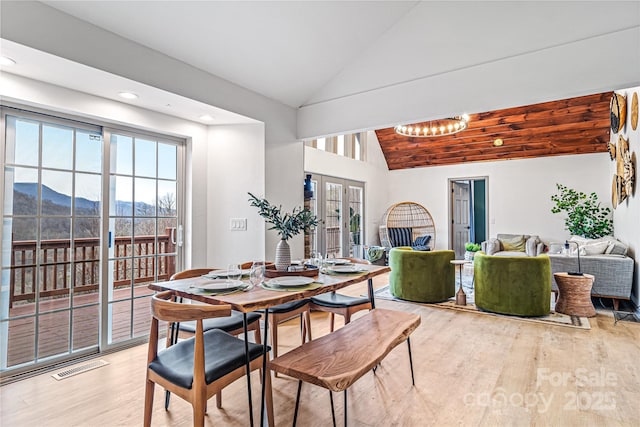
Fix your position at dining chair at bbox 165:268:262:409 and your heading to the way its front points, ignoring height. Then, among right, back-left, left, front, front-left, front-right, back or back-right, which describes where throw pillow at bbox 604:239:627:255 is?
front-left

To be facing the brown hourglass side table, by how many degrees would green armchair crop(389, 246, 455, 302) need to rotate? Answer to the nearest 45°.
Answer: approximately 90° to its right

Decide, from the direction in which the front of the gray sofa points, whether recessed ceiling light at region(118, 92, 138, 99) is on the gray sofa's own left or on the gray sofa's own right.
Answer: on the gray sofa's own left

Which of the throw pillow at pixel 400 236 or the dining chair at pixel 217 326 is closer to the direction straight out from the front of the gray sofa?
the throw pillow

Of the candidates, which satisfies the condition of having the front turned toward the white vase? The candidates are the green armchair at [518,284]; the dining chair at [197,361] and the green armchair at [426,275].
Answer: the dining chair

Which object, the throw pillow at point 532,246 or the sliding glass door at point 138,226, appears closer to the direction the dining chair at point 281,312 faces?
the throw pillow

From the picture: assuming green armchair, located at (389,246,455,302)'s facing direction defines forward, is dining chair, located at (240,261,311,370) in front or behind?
behind

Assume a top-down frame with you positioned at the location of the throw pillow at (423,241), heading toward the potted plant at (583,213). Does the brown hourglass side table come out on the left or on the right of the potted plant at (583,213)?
right

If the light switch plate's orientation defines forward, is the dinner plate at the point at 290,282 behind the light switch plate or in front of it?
in front

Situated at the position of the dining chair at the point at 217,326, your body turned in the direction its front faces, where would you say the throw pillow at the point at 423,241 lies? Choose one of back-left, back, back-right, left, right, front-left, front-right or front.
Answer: left

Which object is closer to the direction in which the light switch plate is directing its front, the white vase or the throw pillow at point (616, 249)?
the white vase

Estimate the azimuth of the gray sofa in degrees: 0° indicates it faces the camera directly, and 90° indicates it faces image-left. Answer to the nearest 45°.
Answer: approximately 90°
